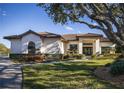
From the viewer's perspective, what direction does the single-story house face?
toward the camera

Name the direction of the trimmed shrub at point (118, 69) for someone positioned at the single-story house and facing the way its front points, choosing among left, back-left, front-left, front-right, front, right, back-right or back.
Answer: front
